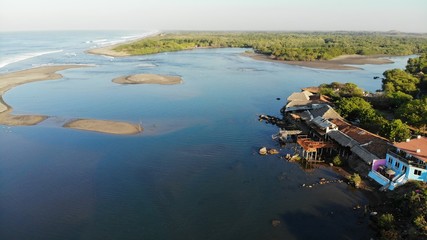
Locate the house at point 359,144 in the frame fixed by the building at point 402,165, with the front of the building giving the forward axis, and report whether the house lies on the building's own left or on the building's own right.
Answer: on the building's own right

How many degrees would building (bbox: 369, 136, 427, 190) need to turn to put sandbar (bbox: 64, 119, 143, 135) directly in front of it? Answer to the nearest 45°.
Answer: approximately 45° to its right

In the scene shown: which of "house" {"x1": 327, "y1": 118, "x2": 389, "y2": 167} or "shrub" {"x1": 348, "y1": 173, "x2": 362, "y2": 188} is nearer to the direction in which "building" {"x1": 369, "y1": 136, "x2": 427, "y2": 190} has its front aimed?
the shrub

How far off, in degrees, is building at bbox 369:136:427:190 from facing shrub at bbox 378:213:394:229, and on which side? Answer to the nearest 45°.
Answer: approximately 45° to its left

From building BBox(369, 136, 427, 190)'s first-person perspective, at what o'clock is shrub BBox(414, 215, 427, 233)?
The shrub is roughly at 10 o'clock from the building.

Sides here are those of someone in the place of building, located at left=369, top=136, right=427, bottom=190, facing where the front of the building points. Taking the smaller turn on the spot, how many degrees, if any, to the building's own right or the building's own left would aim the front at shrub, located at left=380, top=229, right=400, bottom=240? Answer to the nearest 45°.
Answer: approximately 45° to the building's own left

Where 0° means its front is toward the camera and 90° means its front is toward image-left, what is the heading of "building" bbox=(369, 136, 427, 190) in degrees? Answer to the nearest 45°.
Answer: approximately 45°
